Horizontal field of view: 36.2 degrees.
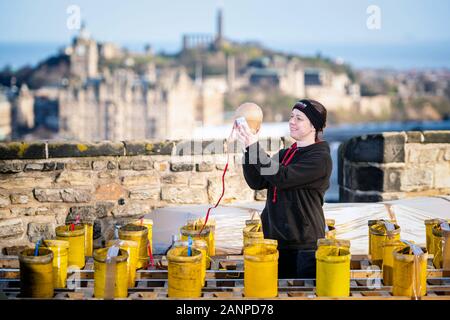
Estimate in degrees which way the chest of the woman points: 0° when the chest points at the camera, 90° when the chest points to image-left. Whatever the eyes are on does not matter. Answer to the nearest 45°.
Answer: approximately 45°

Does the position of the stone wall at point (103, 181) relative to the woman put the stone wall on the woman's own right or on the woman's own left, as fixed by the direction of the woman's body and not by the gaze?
on the woman's own right

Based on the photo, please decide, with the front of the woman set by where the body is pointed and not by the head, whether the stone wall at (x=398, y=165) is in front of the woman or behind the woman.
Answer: behind
